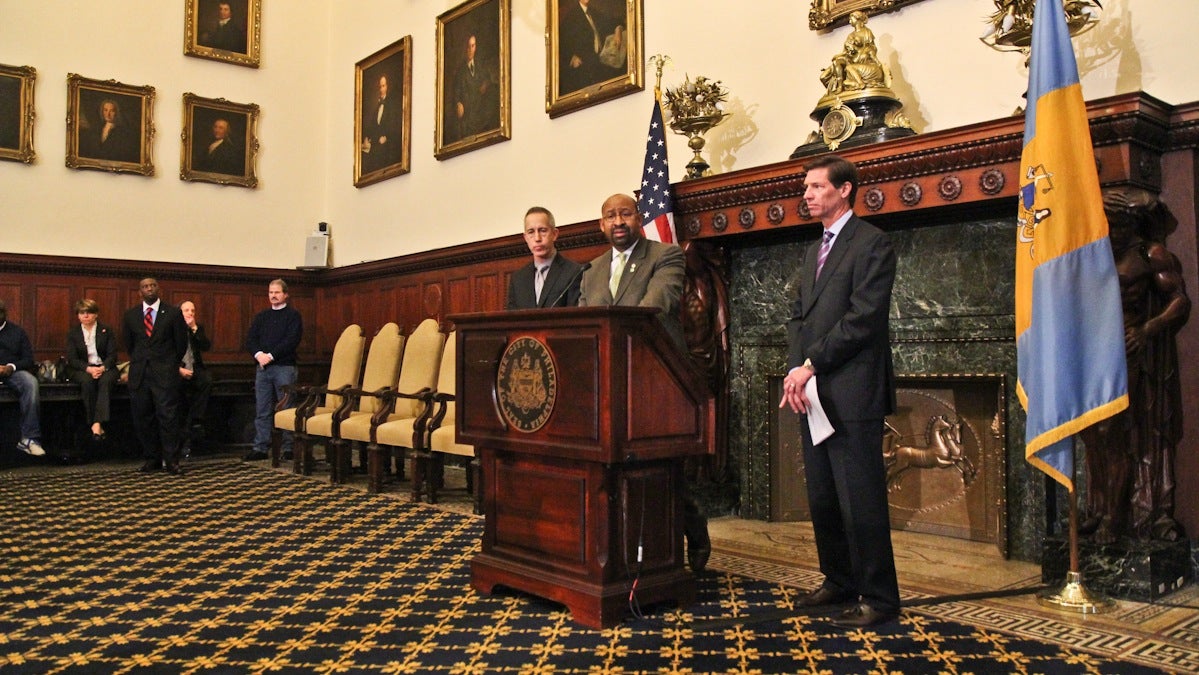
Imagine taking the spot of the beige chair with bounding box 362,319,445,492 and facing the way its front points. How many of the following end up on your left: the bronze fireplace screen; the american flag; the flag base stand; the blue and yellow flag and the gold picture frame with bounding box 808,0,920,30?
5

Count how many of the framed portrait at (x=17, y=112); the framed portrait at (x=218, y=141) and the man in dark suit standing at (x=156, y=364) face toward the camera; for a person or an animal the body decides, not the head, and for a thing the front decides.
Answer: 3

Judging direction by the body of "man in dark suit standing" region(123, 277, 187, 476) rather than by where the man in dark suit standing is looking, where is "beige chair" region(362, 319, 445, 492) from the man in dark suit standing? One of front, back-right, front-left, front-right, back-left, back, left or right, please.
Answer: front-left

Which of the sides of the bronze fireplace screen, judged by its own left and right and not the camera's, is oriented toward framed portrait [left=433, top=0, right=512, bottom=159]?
right

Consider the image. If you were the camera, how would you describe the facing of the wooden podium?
facing the viewer and to the left of the viewer

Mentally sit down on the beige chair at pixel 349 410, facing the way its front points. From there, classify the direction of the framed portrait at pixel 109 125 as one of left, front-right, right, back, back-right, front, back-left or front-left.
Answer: right

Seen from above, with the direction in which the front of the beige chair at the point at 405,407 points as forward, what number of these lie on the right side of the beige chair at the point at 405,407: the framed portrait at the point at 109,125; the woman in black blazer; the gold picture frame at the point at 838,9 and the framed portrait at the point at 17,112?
3

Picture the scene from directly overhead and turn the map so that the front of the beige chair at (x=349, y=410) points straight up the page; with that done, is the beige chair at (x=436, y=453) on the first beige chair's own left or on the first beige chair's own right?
on the first beige chair's own left

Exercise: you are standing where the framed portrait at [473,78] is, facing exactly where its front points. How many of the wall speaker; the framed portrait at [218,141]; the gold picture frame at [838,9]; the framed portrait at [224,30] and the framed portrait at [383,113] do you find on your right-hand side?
4

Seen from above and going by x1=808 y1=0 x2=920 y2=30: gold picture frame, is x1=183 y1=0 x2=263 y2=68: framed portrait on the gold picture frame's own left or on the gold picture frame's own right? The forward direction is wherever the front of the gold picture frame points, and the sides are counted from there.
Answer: on the gold picture frame's own right

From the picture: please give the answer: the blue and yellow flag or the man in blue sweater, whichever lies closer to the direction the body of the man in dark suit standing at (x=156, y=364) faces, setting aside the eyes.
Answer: the blue and yellow flag
